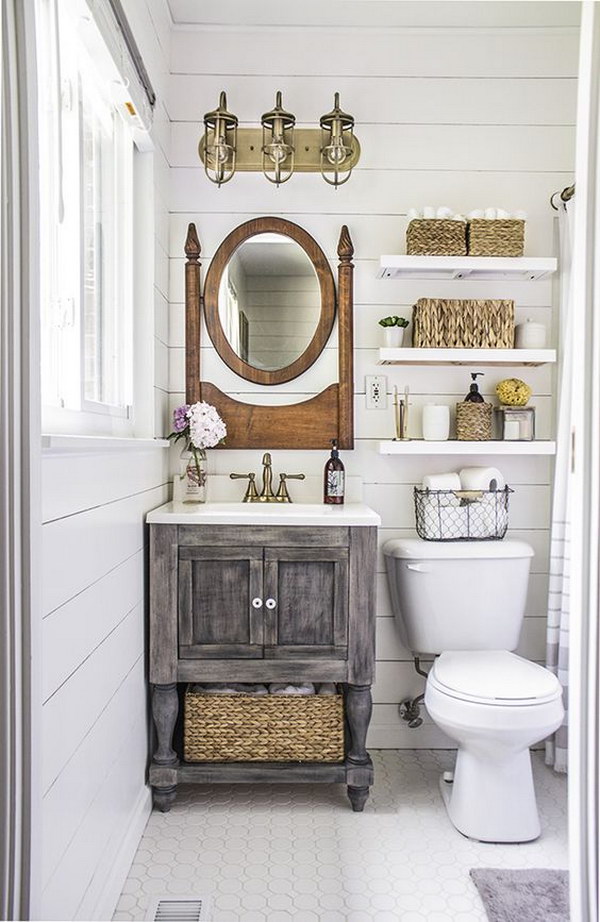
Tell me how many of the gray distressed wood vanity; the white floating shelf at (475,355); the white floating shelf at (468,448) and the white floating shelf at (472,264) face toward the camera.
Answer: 4

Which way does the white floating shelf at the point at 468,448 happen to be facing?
toward the camera

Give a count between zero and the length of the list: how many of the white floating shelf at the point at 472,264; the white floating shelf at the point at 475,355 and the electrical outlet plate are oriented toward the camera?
3

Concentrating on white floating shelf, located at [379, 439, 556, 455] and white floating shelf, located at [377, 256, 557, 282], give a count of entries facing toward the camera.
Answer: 2

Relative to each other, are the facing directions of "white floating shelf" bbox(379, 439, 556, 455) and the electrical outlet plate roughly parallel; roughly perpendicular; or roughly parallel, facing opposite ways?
roughly parallel

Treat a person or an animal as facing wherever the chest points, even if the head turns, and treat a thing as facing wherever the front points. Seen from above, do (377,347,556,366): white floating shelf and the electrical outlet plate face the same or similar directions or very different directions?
same or similar directions

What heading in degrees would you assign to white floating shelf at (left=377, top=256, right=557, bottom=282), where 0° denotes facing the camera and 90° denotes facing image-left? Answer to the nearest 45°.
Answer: approximately 0°

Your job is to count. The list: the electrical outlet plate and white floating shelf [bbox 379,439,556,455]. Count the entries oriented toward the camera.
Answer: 2

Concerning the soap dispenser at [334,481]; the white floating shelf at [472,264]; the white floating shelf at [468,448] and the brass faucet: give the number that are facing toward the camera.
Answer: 4

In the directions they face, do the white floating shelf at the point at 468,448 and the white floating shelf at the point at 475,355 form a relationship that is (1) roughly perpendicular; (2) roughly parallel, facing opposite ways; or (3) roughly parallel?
roughly parallel
